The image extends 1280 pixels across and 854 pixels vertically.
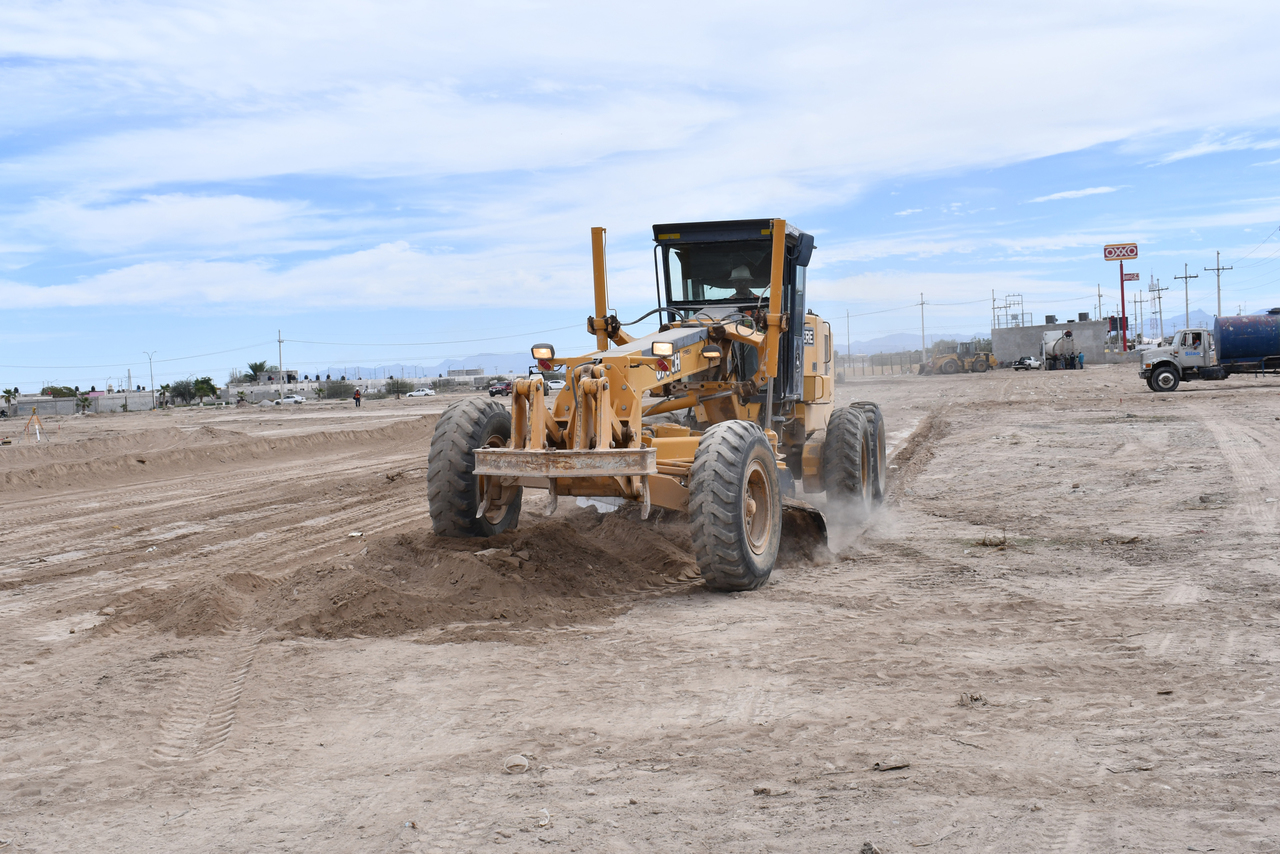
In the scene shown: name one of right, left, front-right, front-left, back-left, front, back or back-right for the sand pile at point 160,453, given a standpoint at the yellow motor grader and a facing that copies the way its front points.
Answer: right

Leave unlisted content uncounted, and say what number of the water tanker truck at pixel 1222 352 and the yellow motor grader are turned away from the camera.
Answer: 0

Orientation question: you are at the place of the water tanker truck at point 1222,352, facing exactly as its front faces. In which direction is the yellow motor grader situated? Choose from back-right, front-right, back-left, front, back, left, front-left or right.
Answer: left

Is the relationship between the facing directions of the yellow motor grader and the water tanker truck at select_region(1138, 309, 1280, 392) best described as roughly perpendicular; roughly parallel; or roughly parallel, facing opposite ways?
roughly perpendicular

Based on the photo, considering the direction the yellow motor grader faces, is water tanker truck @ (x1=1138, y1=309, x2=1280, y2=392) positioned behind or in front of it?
behind

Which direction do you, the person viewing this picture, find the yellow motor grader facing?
facing the viewer and to the left of the viewer

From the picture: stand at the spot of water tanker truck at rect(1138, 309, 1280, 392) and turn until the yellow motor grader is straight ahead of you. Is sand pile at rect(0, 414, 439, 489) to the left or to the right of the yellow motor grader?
right

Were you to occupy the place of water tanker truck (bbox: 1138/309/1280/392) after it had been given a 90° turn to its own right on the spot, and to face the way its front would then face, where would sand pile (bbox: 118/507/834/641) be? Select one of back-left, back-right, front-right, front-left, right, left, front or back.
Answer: back

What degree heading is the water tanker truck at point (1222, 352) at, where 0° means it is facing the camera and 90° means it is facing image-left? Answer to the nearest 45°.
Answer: approximately 90°
